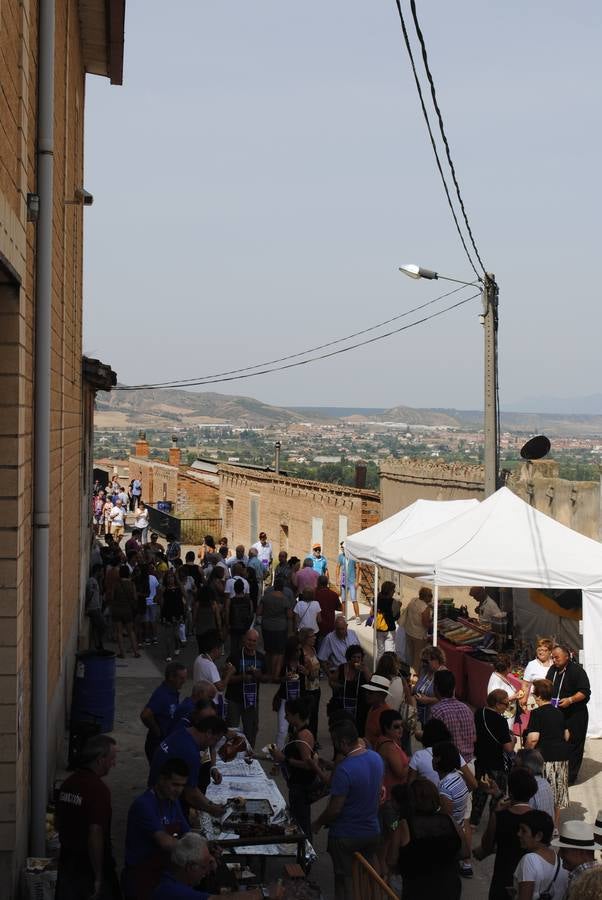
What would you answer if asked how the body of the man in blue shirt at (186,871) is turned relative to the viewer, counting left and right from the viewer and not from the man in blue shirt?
facing to the right of the viewer

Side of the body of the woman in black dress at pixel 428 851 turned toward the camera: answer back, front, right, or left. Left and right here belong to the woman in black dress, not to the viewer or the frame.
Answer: back

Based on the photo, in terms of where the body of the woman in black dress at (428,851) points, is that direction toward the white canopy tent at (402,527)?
yes

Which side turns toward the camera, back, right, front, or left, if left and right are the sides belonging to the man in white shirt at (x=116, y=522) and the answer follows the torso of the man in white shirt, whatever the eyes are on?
front

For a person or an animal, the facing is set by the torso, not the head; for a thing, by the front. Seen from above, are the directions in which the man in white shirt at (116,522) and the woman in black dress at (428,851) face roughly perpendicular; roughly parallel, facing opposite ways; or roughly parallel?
roughly parallel, facing opposite ways

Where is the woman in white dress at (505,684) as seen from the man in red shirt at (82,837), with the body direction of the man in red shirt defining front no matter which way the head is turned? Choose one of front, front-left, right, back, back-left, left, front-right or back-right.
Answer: front

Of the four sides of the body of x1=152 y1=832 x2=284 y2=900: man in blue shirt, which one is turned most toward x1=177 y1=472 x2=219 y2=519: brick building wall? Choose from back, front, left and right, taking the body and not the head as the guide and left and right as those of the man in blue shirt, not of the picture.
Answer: left

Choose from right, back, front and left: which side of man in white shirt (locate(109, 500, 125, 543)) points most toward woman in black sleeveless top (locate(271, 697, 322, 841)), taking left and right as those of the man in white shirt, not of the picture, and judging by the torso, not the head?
front

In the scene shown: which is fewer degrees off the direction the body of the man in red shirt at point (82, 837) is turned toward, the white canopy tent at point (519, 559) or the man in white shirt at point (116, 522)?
the white canopy tent

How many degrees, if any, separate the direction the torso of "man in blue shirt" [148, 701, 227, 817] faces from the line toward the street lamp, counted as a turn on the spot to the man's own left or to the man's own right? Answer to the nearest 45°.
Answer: approximately 45° to the man's own left

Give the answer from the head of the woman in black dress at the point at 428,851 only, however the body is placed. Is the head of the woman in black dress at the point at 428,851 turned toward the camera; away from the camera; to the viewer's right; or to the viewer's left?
away from the camera

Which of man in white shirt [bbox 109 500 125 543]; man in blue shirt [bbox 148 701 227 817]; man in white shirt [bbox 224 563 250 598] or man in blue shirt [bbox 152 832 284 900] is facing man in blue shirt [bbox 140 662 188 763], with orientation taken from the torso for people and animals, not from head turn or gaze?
man in white shirt [bbox 109 500 125 543]

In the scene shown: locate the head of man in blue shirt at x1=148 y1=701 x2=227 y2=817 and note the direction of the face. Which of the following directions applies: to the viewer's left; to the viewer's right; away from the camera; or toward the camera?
to the viewer's right
